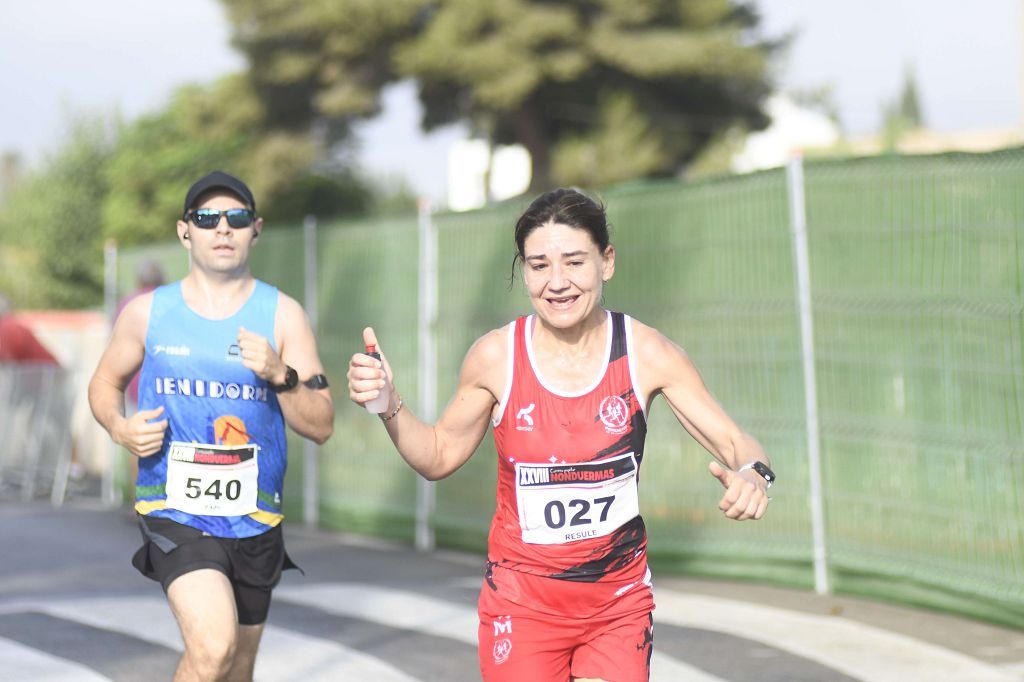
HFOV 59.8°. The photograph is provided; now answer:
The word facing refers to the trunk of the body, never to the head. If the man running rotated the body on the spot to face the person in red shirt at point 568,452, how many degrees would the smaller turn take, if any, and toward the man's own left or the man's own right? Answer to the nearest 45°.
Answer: approximately 45° to the man's own left

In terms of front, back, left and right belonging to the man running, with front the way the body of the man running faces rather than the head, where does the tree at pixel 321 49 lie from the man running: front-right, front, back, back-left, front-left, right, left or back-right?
back

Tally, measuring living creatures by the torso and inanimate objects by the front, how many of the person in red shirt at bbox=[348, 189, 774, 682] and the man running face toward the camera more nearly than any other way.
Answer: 2

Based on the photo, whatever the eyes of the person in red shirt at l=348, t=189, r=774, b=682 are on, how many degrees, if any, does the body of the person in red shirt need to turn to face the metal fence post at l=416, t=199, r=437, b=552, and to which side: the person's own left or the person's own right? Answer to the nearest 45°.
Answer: approximately 180°

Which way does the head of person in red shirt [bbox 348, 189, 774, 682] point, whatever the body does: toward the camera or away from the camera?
toward the camera

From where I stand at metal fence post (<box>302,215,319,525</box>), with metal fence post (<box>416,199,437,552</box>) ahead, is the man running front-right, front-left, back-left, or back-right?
front-right

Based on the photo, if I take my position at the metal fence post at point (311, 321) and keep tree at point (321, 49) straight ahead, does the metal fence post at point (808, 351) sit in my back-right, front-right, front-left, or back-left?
back-right

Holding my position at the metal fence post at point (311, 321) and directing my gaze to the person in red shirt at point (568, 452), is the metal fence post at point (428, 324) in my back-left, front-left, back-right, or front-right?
front-left

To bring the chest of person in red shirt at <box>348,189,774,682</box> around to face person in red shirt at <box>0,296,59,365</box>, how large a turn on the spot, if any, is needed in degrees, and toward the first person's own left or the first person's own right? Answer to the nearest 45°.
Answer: approximately 135° to the first person's own right

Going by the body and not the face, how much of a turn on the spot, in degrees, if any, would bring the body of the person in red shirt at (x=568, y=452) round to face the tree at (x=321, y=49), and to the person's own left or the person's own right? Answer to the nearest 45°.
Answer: approximately 180°

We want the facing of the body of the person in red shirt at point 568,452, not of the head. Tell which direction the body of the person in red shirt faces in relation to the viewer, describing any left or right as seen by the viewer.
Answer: facing the viewer
